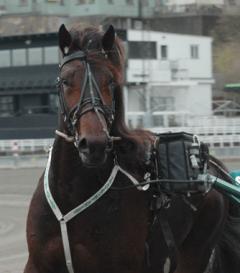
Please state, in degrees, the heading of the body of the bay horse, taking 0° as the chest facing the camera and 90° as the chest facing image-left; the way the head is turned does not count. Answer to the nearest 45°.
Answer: approximately 45°

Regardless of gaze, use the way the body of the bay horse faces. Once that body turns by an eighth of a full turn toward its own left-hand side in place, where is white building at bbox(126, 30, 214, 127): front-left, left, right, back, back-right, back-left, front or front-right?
back

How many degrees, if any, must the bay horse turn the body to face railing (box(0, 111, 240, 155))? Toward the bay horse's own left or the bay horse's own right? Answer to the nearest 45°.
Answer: approximately 135° to the bay horse's own right

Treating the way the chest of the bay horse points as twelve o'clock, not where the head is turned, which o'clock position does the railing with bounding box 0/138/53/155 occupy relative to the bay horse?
The railing is roughly at 4 o'clock from the bay horse.
